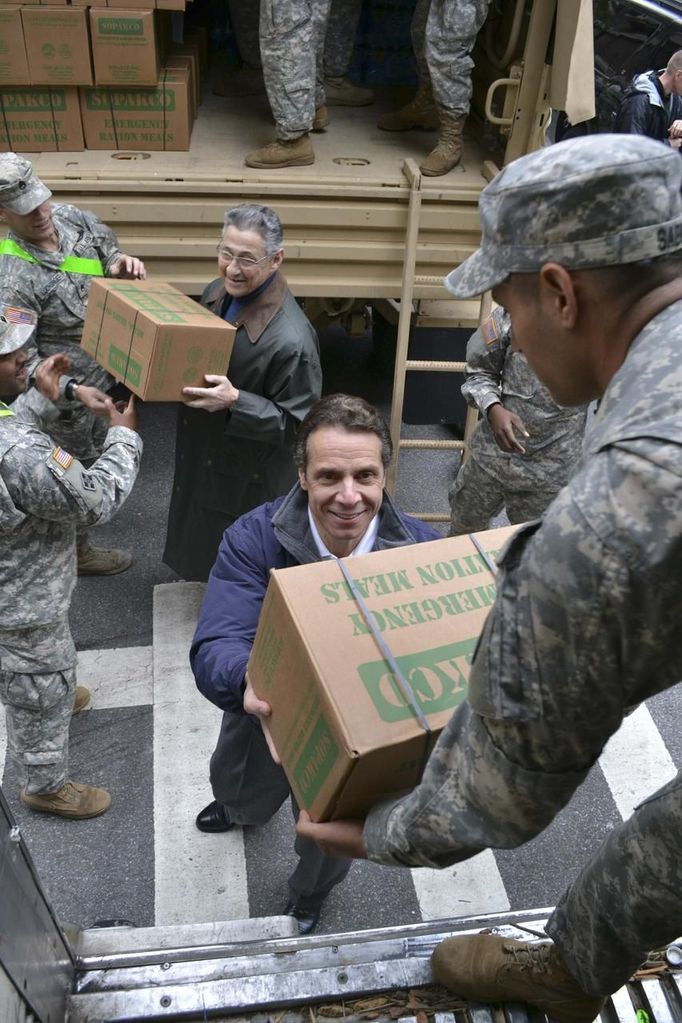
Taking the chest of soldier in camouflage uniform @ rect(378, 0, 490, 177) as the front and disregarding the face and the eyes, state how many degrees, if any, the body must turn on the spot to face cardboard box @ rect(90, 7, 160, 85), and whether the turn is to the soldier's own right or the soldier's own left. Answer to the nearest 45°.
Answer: approximately 45° to the soldier's own right

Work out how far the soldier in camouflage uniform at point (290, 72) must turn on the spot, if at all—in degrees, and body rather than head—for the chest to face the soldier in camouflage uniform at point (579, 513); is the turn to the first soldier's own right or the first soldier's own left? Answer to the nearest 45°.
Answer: approximately 90° to the first soldier's own left

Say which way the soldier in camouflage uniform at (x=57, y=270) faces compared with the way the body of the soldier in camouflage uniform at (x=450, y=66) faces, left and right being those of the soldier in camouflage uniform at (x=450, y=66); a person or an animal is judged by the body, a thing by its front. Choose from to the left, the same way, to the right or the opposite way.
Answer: to the left

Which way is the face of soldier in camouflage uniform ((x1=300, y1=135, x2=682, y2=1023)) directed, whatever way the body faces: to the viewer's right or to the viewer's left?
to the viewer's left
